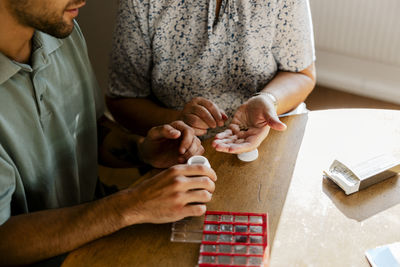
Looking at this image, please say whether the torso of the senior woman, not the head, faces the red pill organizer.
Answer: yes

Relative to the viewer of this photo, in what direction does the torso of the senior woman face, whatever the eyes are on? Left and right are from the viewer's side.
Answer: facing the viewer

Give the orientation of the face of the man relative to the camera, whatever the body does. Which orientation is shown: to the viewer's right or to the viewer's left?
to the viewer's right

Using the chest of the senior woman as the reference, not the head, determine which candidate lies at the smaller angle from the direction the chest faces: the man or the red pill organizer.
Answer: the red pill organizer

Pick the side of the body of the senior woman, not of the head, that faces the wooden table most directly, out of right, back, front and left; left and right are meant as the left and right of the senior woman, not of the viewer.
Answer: front
